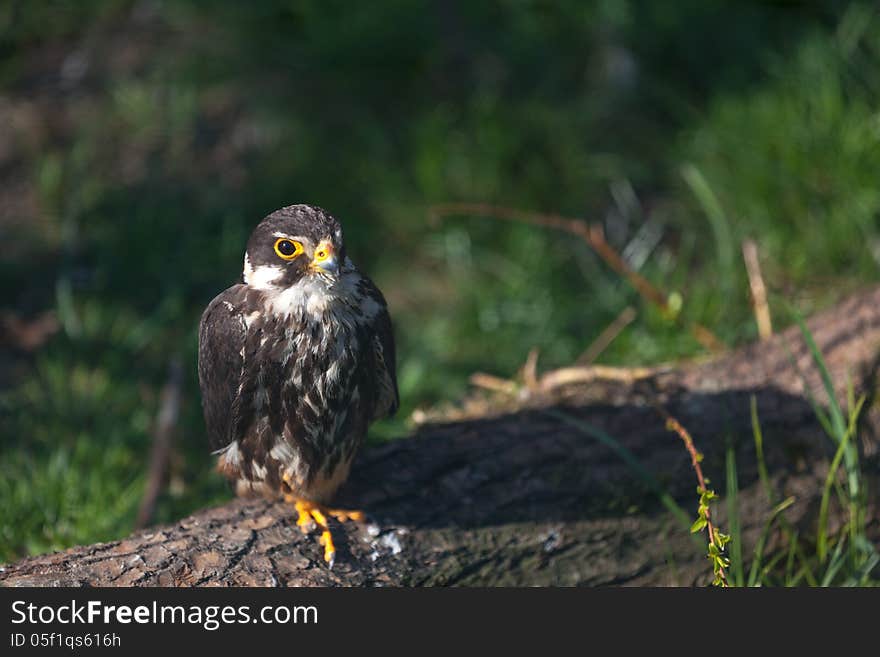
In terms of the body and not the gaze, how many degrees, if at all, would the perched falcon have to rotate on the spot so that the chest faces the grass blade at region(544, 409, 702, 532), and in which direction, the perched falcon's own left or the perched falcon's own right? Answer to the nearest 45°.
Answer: approximately 45° to the perched falcon's own left

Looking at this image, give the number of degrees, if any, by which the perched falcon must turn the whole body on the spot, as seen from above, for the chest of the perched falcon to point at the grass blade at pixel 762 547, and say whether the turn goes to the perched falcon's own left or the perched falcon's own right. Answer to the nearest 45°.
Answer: approximately 45° to the perched falcon's own left

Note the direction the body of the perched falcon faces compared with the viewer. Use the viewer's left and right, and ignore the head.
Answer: facing the viewer and to the right of the viewer

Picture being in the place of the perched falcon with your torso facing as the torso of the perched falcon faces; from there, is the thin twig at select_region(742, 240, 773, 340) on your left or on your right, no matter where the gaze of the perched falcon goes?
on your left
